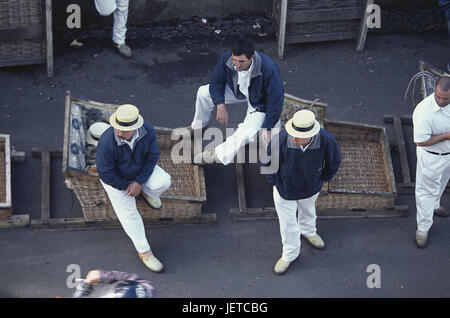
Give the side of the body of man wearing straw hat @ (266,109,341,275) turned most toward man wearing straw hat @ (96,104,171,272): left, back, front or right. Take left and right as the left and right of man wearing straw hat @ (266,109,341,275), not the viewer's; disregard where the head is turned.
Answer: right

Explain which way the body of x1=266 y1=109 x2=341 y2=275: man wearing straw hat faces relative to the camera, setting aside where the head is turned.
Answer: toward the camera

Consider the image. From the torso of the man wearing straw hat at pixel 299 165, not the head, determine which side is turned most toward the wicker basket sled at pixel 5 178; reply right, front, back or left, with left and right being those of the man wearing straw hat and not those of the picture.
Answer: right
